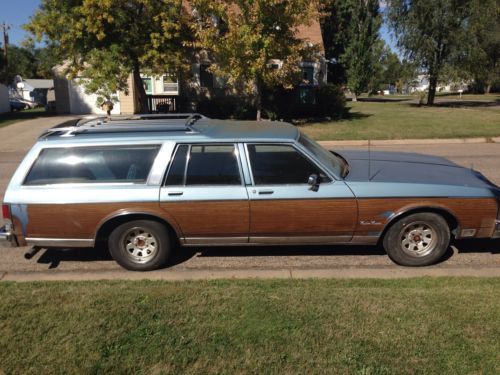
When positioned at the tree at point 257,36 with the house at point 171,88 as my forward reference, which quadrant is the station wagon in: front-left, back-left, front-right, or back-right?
back-left

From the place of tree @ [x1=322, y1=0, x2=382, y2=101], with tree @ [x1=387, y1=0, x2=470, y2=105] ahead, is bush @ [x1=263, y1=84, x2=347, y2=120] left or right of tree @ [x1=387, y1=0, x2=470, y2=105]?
right

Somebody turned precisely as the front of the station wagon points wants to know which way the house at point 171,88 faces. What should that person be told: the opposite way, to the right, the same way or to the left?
to the right

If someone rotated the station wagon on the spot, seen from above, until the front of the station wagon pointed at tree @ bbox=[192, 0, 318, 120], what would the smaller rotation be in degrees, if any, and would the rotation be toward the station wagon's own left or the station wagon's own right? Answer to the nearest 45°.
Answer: approximately 90° to the station wagon's own left

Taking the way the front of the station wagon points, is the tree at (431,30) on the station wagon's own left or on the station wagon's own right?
on the station wagon's own left

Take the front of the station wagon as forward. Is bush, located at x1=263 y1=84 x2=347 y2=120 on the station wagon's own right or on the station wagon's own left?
on the station wagon's own left

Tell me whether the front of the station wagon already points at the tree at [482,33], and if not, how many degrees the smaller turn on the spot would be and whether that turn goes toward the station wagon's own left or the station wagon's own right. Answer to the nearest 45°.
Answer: approximately 45° to the station wagon's own left

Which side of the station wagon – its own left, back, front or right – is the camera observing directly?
right

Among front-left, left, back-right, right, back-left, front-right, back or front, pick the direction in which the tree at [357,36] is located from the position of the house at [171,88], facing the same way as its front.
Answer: back-left

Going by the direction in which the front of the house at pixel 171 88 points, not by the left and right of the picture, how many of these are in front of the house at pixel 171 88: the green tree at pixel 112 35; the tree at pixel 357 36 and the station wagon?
2

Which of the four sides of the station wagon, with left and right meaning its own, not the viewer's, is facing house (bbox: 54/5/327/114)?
left

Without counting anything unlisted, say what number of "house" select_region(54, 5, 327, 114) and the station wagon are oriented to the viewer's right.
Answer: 1
